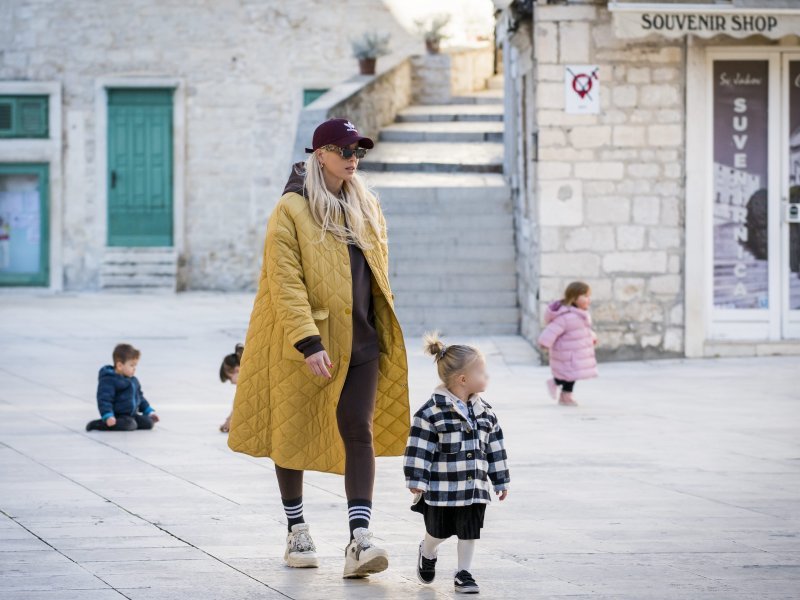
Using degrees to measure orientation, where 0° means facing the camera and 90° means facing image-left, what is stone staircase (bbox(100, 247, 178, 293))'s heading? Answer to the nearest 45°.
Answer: approximately 0°

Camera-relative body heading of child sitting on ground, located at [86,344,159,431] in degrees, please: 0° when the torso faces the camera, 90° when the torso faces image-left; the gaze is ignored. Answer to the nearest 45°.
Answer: approximately 315°

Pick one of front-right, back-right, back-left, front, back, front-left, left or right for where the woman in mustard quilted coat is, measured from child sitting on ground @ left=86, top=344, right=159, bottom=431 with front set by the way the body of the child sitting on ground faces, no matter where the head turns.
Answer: front-right

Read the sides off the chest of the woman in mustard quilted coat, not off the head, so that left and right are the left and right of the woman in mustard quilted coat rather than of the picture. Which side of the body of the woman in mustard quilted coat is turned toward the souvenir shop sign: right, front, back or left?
left

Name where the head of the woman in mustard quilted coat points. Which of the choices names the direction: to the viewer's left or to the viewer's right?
to the viewer's right

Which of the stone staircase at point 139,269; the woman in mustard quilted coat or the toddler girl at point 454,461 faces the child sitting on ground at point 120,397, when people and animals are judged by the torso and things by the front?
the stone staircase

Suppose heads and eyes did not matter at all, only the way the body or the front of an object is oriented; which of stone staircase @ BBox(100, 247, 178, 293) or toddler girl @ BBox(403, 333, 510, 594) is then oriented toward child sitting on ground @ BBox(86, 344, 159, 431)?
the stone staircase

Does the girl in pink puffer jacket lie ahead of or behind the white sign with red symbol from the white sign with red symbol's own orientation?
ahead

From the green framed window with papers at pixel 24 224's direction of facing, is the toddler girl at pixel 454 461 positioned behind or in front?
in front

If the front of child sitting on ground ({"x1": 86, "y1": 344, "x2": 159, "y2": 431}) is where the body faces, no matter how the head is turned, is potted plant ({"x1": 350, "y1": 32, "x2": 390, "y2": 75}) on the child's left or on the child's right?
on the child's left

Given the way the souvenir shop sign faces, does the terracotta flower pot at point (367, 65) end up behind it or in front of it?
behind

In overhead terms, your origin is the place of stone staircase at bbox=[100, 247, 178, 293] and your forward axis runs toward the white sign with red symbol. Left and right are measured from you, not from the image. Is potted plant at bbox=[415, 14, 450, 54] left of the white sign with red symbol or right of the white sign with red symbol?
left
